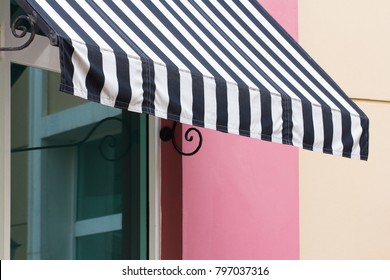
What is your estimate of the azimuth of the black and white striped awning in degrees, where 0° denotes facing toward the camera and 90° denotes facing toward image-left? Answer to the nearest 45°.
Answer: approximately 315°
